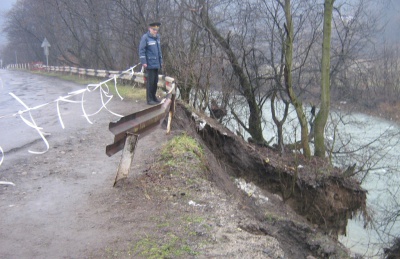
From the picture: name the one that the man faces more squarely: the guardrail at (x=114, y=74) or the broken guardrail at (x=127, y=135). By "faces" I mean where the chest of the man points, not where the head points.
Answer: the broken guardrail

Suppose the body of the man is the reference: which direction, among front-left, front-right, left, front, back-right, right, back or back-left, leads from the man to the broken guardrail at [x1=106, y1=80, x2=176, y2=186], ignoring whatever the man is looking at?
front-right

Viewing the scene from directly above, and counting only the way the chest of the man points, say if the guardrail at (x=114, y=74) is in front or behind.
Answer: behind

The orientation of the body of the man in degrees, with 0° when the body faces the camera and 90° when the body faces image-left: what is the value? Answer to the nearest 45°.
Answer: approximately 315°
